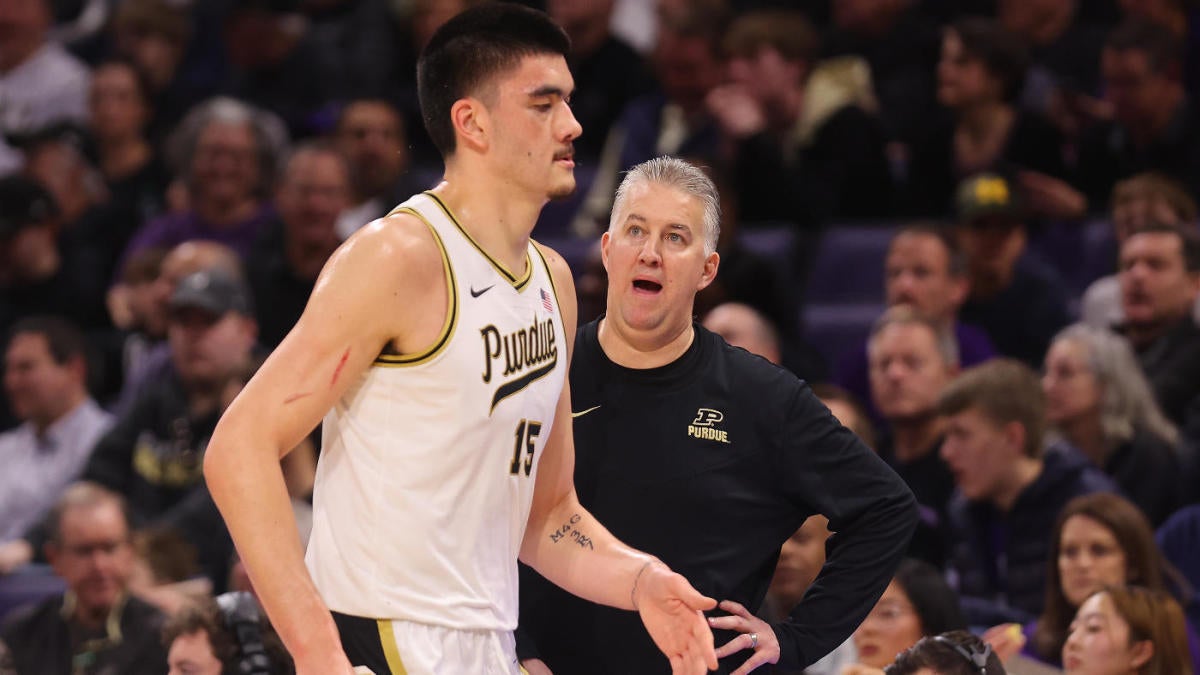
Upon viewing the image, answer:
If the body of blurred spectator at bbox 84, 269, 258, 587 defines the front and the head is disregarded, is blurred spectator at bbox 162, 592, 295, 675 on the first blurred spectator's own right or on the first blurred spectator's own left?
on the first blurred spectator's own left

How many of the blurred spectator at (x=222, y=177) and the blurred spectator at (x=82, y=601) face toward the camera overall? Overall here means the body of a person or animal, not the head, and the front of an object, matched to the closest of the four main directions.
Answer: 2

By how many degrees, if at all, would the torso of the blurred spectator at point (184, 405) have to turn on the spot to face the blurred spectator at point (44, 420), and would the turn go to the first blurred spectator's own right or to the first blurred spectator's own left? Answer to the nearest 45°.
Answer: approximately 90° to the first blurred spectator's own right

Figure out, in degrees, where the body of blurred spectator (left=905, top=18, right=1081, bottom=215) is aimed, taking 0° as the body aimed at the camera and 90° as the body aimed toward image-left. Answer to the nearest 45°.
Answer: approximately 45°

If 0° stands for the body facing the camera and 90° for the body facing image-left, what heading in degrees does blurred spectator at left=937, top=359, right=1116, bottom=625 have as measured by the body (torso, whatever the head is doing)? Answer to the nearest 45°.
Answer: approximately 45°

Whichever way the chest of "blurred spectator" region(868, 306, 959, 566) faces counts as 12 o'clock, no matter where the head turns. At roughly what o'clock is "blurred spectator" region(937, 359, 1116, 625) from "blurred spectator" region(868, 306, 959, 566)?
"blurred spectator" region(937, 359, 1116, 625) is roughly at 9 o'clock from "blurred spectator" region(868, 306, 959, 566).

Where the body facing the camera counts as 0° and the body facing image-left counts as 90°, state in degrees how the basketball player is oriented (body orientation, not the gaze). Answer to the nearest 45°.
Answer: approximately 315°

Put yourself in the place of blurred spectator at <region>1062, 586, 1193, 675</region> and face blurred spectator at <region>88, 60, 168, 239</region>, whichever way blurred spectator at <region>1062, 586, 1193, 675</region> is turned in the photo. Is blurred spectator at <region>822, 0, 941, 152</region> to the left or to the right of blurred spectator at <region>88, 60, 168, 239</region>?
right

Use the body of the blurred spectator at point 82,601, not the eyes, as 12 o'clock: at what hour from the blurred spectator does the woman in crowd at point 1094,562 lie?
The woman in crowd is roughly at 10 o'clock from the blurred spectator.

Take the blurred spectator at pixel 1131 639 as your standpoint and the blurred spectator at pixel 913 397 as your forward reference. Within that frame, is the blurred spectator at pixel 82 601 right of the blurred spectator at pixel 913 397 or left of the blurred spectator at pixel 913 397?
left
